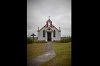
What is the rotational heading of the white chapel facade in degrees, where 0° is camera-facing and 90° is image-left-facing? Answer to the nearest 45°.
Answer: approximately 0°
